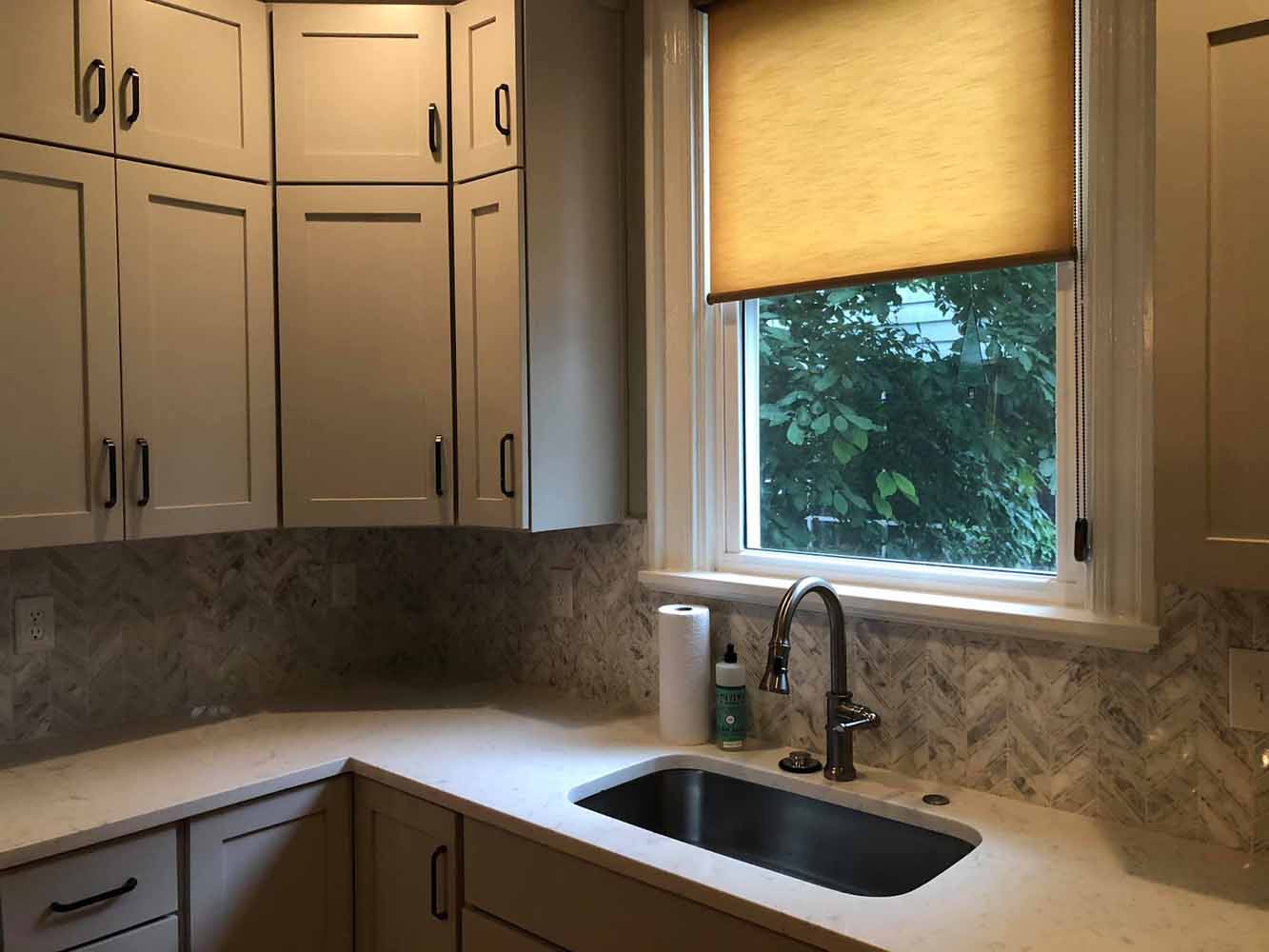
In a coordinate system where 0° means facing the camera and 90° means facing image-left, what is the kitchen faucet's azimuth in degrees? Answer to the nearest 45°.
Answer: approximately 45°

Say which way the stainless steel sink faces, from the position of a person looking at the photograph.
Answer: facing the viewer and to the left of the viewer

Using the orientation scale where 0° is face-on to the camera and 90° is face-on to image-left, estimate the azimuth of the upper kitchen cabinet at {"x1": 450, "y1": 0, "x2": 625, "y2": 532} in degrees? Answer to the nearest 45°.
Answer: approximately 45°

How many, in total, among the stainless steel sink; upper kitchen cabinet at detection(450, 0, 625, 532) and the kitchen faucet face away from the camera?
0
